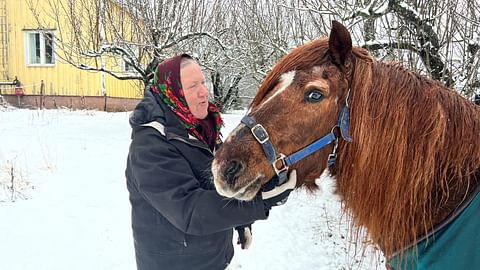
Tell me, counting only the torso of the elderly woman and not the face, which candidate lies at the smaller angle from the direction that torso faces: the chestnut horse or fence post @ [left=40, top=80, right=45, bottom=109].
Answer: the chestnut horse

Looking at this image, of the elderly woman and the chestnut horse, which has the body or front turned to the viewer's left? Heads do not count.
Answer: the chestnut horse

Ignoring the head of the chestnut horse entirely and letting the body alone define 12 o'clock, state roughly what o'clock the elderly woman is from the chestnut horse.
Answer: The elderly woman is roughly at 12 o'clock from the chestnut horse.

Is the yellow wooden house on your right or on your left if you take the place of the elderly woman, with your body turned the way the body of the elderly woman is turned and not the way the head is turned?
on your left

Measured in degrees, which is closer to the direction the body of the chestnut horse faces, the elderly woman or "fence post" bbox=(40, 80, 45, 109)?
the elderly woman

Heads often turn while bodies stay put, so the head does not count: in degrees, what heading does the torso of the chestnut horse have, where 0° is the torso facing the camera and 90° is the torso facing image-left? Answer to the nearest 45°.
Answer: approximately 90°

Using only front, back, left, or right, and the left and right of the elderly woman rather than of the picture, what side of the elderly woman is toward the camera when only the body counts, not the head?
right

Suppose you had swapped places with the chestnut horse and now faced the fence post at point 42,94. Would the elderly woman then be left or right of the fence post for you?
left

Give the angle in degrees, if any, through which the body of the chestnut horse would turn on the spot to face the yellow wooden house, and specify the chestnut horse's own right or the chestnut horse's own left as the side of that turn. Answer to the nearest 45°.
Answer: approximately 45° to the chestnut horse's own right

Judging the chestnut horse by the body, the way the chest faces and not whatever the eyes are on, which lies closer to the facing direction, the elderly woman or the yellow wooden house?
the elderly woman

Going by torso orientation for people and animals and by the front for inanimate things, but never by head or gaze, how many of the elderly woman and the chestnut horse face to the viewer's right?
1

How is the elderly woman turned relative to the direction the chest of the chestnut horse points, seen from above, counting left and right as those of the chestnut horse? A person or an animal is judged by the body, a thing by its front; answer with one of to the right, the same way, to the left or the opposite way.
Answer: the opposite way
